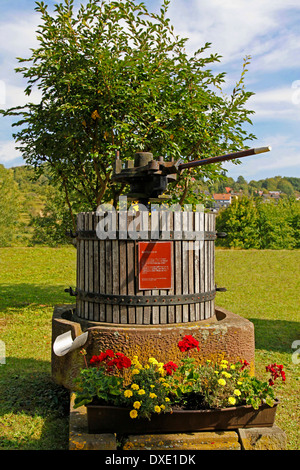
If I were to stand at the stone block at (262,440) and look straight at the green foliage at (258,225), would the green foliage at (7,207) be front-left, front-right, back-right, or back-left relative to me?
front-left

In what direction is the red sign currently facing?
toward the camera

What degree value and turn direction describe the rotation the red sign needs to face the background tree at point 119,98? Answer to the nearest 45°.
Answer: approximately 180°
